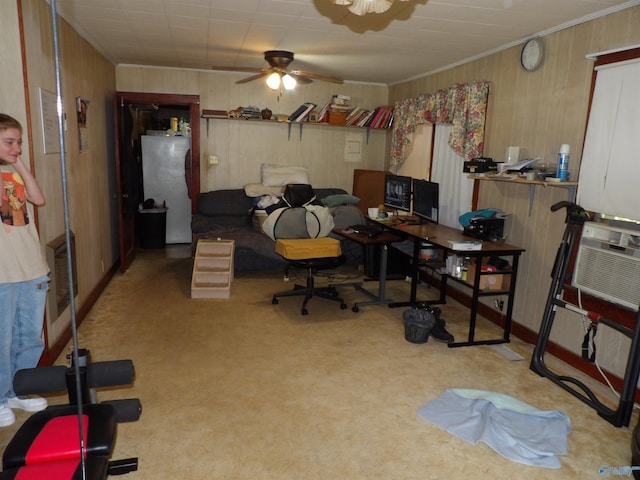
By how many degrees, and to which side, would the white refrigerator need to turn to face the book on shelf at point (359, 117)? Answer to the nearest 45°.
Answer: approximately 90° to its left

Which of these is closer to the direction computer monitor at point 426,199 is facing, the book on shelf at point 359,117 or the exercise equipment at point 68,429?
the exercise equipment

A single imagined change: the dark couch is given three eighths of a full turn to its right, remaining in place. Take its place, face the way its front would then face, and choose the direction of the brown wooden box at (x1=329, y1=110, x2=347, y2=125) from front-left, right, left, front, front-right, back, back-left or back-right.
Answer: right

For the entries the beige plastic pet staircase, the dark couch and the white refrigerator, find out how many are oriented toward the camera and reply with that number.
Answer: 3

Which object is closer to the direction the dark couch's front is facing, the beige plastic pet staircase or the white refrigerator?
the beige plastic pet staircase

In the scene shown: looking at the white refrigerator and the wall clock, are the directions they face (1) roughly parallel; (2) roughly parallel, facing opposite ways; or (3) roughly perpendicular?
roughly perpendicular

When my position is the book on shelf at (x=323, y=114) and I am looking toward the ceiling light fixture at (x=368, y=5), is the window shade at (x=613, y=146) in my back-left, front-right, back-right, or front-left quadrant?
front-left

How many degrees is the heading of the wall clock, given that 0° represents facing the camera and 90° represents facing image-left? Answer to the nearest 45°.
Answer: approximately 45°

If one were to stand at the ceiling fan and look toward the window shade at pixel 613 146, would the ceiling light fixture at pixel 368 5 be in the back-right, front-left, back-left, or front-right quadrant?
front-right

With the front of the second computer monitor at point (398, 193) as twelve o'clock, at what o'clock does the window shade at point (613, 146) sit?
The window shade is roughly at 9 o'clock from the second computer monitor.

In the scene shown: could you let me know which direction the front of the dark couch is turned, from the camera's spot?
facing the viewer

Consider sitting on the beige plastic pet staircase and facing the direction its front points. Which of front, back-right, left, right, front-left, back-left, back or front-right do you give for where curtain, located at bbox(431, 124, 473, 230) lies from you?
left

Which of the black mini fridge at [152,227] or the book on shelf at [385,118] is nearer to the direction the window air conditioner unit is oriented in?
the black mini fridge

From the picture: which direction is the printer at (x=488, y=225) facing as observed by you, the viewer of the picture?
facing the viewer and to the left of the viewer

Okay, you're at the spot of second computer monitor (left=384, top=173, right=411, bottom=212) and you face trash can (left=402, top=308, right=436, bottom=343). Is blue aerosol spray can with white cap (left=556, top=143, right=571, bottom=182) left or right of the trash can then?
left

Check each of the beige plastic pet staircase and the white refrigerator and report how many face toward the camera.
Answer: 2

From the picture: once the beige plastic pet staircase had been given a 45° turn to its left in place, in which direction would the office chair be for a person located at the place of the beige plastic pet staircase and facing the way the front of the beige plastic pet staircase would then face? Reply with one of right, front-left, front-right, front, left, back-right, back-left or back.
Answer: front

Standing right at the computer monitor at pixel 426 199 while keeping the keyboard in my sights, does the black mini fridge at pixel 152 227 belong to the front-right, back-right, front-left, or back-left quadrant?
front-right

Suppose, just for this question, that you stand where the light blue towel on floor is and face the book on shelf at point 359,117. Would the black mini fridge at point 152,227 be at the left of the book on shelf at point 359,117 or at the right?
left
